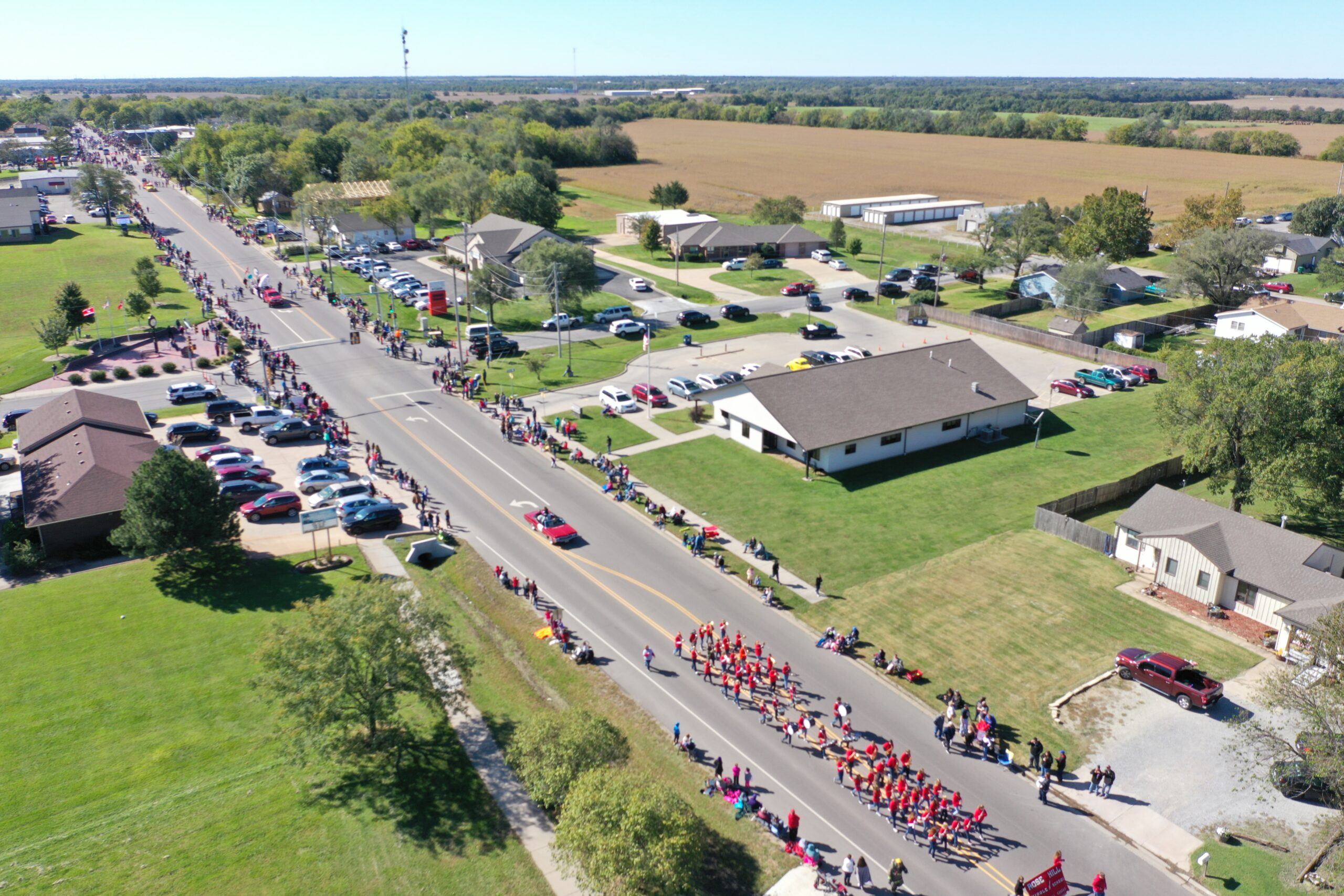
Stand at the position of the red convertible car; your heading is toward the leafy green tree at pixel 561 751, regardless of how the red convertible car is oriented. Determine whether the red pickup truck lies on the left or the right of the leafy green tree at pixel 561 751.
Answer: left

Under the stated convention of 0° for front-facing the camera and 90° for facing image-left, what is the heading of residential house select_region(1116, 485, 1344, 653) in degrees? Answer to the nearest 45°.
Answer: approximately 45°

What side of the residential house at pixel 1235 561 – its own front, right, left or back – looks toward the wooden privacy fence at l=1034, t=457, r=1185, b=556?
right

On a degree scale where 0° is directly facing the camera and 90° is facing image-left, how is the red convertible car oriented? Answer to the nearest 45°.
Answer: approximately 315°

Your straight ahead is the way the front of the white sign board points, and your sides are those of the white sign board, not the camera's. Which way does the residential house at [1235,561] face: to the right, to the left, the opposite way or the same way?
to the right

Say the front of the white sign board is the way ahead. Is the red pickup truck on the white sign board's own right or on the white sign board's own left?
on the white sign board's own left

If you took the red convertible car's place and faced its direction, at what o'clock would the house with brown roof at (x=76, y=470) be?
The house with brown roof is roughly at 5 o'clock from the red convertible car.

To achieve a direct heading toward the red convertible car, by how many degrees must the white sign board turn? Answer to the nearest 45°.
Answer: approximately 90° to its left

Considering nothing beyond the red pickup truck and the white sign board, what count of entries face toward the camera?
1

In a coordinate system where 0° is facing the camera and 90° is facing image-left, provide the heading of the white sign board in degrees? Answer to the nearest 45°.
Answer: approximately 0°
